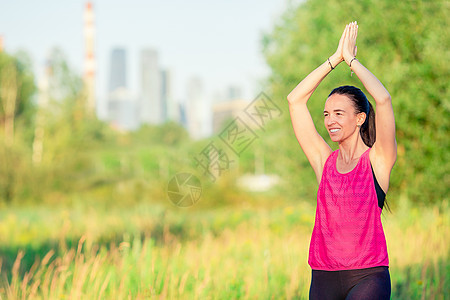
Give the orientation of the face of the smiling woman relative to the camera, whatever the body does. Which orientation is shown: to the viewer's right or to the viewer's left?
to the viewer's left

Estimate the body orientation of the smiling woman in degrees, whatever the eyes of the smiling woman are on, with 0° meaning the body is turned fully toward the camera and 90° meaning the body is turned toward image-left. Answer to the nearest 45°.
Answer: approximately 45°

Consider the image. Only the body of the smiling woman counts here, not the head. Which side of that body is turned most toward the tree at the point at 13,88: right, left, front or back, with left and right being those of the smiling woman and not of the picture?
right
